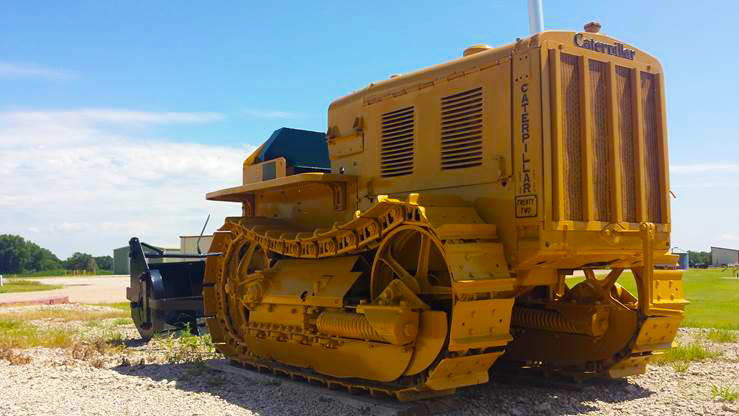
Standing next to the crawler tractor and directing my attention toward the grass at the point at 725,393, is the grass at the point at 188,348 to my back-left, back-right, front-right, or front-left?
back-left

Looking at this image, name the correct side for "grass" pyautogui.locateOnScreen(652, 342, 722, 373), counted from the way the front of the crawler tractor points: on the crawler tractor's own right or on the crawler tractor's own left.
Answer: on the crawler tractor's own left

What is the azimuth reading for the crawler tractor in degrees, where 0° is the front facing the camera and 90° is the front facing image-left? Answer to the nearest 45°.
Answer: approximately 315°

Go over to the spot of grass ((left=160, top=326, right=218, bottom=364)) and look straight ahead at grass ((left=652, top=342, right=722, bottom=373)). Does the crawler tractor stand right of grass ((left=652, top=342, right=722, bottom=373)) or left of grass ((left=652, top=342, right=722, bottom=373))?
right

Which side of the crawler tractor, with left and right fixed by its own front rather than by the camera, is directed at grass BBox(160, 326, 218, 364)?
back

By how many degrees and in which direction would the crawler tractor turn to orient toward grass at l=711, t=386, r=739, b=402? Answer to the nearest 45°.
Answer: approximately 45° to its left
